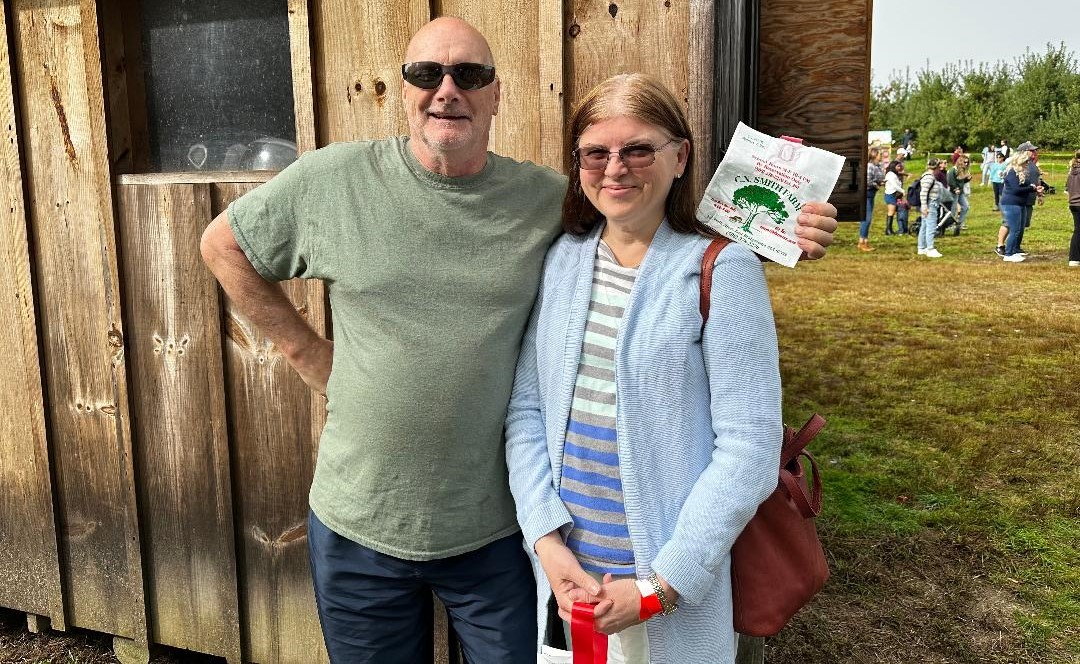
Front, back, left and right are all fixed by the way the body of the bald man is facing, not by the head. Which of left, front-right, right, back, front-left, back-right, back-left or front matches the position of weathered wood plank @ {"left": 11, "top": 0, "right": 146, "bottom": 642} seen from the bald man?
back-right

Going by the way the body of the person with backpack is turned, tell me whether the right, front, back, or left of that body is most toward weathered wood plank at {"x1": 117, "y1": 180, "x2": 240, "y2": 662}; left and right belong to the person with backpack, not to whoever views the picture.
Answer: right

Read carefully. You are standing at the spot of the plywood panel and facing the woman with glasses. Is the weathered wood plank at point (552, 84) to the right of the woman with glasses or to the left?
right

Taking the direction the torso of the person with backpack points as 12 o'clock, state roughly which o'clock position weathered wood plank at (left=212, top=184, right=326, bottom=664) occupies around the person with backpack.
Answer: The weathered wood plank is roughly at 3 o'clock from the person with backpack.

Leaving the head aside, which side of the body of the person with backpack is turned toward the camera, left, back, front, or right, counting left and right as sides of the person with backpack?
right

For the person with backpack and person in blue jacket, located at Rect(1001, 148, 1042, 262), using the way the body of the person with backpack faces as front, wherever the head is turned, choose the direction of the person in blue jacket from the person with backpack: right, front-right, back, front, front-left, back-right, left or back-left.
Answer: front-right

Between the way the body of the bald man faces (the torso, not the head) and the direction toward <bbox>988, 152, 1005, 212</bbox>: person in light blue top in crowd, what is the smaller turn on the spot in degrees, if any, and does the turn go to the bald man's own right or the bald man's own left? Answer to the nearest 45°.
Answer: approximately 135° to the bald man's own left

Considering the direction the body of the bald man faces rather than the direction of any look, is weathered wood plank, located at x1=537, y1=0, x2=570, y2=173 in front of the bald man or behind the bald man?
behind

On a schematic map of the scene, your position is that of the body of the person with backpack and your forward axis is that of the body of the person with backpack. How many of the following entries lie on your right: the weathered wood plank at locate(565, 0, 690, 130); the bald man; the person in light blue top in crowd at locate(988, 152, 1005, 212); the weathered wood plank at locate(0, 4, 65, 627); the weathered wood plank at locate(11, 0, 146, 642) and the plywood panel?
5

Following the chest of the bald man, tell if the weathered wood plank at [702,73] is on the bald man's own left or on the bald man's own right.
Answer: on the bald man's own left

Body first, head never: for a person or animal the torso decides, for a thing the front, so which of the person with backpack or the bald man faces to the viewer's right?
the person with backpack

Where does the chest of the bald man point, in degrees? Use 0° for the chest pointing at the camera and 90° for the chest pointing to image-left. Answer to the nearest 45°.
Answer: approximately 0°
